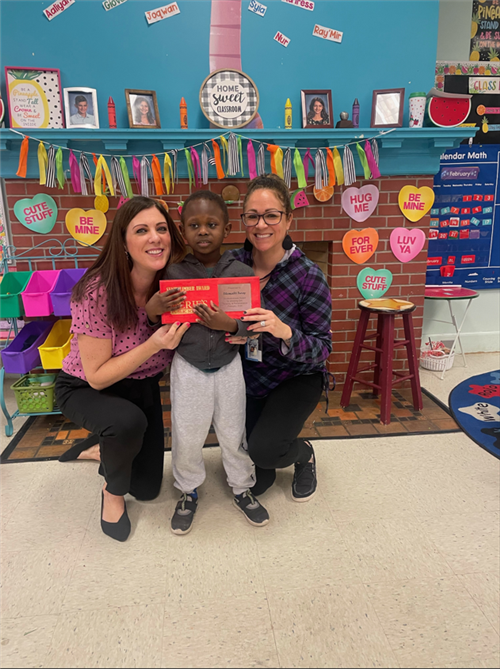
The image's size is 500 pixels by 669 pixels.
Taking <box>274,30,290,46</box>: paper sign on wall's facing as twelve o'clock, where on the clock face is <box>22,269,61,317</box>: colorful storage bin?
The colorful storage bin is roughly at 2 o'clock from the paper sign on wall.

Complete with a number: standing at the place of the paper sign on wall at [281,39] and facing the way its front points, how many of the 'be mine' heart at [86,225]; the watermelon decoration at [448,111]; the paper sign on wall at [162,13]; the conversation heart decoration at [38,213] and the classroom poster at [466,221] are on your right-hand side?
3

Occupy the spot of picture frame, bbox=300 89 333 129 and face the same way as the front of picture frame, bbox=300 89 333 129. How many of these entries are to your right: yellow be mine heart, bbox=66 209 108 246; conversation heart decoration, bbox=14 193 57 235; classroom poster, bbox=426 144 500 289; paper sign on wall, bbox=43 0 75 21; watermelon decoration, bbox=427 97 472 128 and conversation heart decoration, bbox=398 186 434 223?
3

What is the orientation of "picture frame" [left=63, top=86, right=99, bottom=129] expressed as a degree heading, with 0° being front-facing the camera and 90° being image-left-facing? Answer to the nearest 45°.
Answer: approximately 0°

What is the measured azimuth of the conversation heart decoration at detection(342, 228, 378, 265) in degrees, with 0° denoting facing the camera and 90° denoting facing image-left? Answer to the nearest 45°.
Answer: approximately 0°
